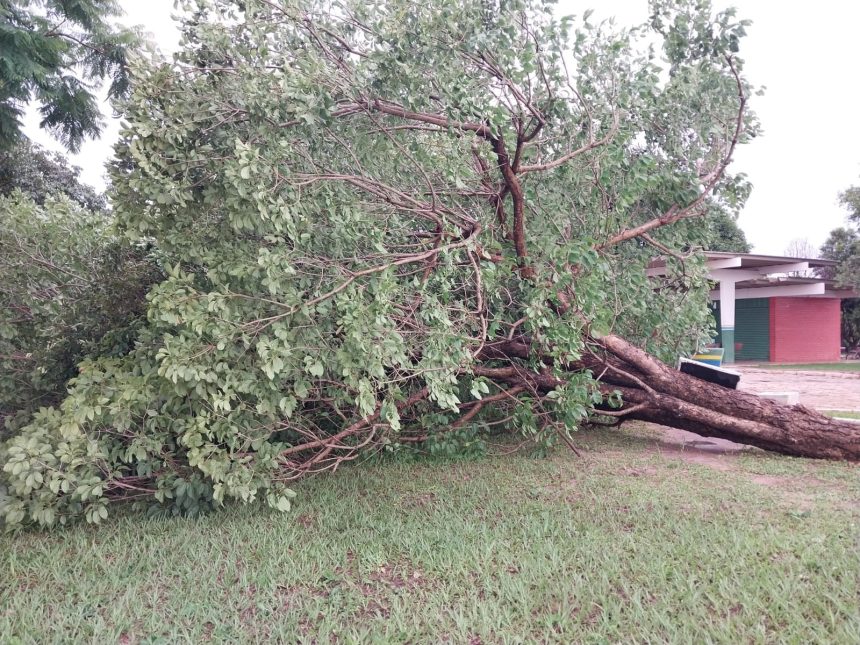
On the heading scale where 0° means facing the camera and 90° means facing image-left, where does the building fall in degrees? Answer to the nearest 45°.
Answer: approximately 45°
